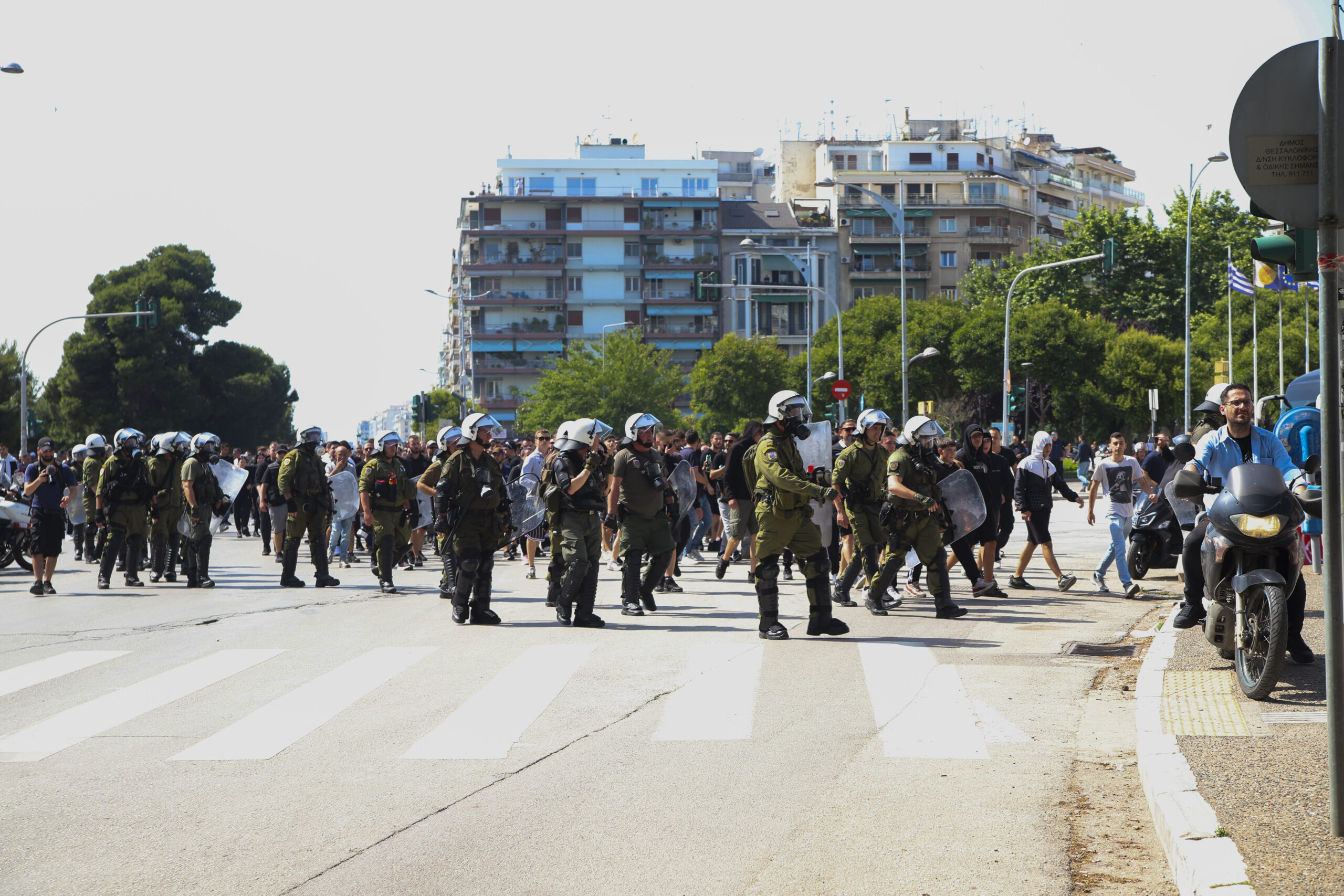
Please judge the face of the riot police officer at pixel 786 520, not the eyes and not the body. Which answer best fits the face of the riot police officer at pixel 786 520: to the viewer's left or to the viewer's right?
to the viewer's right

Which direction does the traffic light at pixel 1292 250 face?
to the viewer's left

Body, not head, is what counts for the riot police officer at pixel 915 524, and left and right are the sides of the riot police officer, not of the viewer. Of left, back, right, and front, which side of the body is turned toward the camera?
right

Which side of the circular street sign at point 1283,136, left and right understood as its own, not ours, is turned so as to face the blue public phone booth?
front

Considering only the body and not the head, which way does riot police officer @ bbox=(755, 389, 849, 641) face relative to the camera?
to the viewer's right

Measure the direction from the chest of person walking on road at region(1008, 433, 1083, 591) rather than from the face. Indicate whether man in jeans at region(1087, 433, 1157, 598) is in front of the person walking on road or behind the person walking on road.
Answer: in front

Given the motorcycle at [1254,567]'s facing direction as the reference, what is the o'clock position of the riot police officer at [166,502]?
The riot police officer is roughly at 4 o'clock from the motorcycle.

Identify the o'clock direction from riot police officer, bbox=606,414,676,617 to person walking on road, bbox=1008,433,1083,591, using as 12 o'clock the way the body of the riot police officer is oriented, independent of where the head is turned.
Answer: The person walking on road is roughly at 10 o'clock from the riot police officer.

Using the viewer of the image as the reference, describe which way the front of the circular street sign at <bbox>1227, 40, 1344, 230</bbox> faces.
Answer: facing away from the viewer

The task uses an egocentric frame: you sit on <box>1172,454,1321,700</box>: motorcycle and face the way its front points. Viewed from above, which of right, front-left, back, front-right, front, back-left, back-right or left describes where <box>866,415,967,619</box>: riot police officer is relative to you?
back-right
